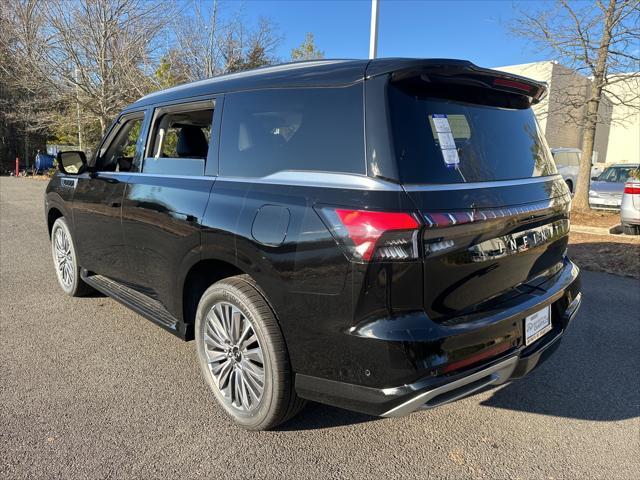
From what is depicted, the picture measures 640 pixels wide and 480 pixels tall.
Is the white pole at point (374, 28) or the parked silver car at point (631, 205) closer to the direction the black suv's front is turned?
the white pole

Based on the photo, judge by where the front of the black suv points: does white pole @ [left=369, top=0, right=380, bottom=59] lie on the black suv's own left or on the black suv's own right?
on the black suv's own right

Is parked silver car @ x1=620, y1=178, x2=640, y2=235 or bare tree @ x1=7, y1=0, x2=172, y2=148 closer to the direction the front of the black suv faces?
the bare tree

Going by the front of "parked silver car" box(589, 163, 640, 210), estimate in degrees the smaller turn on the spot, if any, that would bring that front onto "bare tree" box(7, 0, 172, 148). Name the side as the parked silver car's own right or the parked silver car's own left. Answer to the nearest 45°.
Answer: approximately 45° to the parked silver car's own right

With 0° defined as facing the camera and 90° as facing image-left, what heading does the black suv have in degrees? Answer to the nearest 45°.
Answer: approximately 135°

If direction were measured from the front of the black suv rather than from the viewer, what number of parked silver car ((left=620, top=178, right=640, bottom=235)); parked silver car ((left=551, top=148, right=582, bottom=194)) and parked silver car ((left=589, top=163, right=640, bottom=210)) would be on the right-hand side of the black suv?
3

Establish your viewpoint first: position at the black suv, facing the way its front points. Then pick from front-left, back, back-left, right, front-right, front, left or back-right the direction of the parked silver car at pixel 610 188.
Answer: right

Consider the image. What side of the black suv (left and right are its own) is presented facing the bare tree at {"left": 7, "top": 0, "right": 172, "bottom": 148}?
front

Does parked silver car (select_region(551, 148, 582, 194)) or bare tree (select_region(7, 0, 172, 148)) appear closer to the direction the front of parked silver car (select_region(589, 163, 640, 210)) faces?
the bare tree

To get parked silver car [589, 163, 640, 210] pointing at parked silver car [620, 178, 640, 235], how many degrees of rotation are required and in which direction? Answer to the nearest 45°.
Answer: approximately 45° to its left

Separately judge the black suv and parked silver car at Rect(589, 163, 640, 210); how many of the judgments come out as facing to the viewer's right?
0
